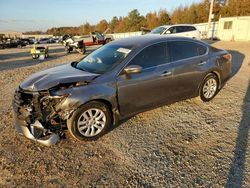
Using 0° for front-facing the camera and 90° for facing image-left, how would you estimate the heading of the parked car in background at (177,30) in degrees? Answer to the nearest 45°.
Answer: approximately 45°

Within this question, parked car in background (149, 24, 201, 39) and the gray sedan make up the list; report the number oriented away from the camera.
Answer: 0

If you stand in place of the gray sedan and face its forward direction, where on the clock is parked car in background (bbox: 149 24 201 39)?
The parked car in background is roughly at 5 o'clock from the gray sedan.

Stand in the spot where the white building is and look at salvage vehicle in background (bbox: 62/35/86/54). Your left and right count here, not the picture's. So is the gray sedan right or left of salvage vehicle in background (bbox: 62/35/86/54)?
left

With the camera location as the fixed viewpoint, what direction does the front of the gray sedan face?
facing the viewer and to the left of the viewer

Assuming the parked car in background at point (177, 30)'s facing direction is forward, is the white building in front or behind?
behind

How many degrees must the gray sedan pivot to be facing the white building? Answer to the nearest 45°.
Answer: approximately 180°

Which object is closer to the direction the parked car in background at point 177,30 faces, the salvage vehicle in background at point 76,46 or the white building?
the salvage vehicle in background

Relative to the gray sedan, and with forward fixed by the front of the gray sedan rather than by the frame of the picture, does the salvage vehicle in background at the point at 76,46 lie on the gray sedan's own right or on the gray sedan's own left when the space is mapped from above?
on the gray sedan's own right
